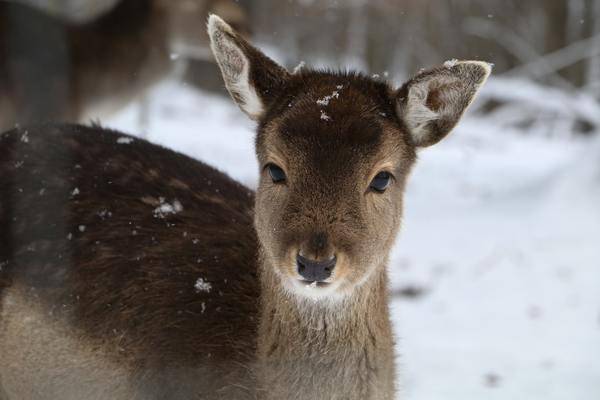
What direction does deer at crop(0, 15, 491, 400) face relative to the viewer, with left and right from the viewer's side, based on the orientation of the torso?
facing the viewer and to the right of the viewer

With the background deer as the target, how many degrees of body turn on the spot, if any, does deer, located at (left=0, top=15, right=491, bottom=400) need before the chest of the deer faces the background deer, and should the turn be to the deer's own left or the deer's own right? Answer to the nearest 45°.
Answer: approximately 180°
